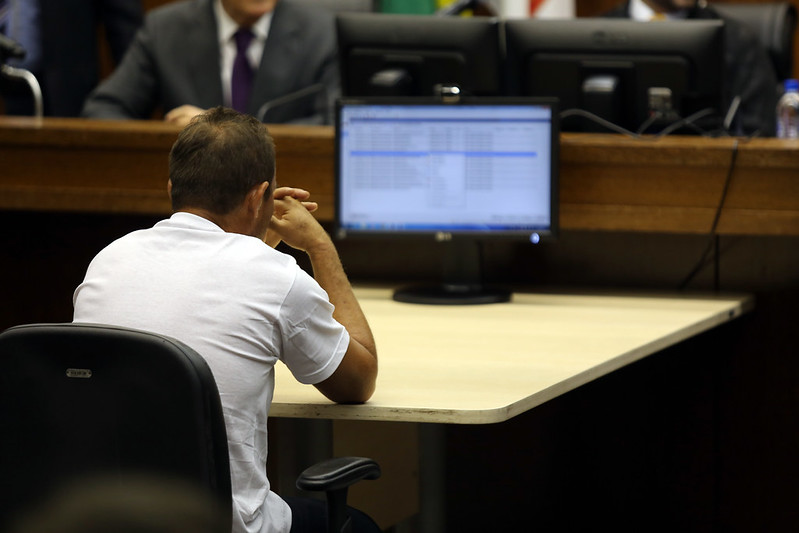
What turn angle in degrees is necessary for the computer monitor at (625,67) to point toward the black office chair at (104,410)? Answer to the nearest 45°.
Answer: approximately 180°

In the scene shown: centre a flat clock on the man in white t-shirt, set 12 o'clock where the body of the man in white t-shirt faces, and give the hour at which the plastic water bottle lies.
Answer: The plastic water bottle is roughly at 12 o'clock from the man in white t-shirt.

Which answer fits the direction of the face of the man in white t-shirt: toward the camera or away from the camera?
away from the camera

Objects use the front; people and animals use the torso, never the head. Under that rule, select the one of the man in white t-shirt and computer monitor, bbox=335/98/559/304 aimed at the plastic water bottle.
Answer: the man in white t-shirt

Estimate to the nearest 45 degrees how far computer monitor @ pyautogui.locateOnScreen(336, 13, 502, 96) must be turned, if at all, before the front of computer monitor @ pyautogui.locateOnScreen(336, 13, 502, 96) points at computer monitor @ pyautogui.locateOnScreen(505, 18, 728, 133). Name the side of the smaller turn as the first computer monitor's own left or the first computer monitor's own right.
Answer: approximately 90° to the first computer monitor's own right

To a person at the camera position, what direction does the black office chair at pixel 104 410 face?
facing away from the viewer and to the right of the viewer

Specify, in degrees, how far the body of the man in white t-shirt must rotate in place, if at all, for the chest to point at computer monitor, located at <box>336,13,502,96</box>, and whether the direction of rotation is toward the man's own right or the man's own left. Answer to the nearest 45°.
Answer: approximately 45° to the man's own left

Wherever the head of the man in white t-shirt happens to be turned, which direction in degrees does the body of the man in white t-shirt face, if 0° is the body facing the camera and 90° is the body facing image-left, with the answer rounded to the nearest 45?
approximately 225°

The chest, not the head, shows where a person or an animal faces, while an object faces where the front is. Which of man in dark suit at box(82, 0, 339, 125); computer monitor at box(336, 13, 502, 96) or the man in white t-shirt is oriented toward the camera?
the man in dark suit

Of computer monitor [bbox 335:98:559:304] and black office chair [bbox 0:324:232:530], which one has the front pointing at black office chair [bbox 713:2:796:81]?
black office chair [bbox 0:324:232:530]

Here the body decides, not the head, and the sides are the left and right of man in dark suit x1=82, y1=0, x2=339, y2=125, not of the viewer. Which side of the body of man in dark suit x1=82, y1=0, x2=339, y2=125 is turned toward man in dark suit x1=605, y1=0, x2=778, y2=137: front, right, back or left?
left

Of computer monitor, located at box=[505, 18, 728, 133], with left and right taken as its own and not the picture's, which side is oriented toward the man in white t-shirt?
back

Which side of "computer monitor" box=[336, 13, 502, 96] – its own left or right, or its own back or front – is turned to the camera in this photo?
back

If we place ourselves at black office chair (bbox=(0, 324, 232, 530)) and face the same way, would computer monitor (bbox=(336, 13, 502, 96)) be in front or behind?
in front

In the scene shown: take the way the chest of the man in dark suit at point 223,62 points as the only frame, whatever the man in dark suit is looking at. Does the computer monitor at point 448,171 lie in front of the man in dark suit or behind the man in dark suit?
in front

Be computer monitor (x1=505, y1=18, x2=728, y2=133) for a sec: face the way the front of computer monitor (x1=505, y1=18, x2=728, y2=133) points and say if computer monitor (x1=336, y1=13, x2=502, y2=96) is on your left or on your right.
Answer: on your left

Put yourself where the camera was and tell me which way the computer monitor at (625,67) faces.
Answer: facing away from the viewer

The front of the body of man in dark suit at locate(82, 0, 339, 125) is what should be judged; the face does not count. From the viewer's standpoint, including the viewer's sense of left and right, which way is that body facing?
facing the viewer

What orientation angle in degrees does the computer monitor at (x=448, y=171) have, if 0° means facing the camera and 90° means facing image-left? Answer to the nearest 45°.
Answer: approximately 0°
